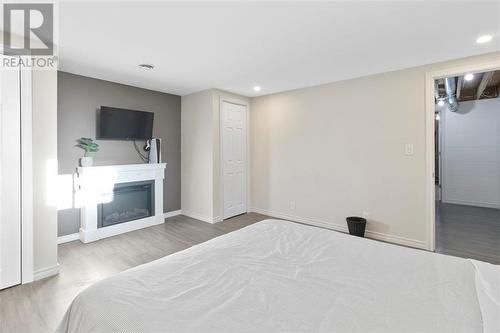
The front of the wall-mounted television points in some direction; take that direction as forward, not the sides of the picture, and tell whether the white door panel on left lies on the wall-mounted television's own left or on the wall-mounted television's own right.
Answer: on the wall-mounted television's own right

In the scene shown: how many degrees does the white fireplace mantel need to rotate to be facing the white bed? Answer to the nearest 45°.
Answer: approximately 45° to its right

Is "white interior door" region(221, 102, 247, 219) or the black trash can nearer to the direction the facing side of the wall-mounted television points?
the black trash can

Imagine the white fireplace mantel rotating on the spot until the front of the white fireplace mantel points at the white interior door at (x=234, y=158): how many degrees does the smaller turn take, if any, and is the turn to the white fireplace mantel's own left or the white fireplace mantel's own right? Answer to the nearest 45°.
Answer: approximately 45° to the white fireplace mantel's own left

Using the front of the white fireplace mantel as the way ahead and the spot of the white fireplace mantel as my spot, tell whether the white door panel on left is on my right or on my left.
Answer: on my right

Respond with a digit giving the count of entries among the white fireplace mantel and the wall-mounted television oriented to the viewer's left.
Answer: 0
